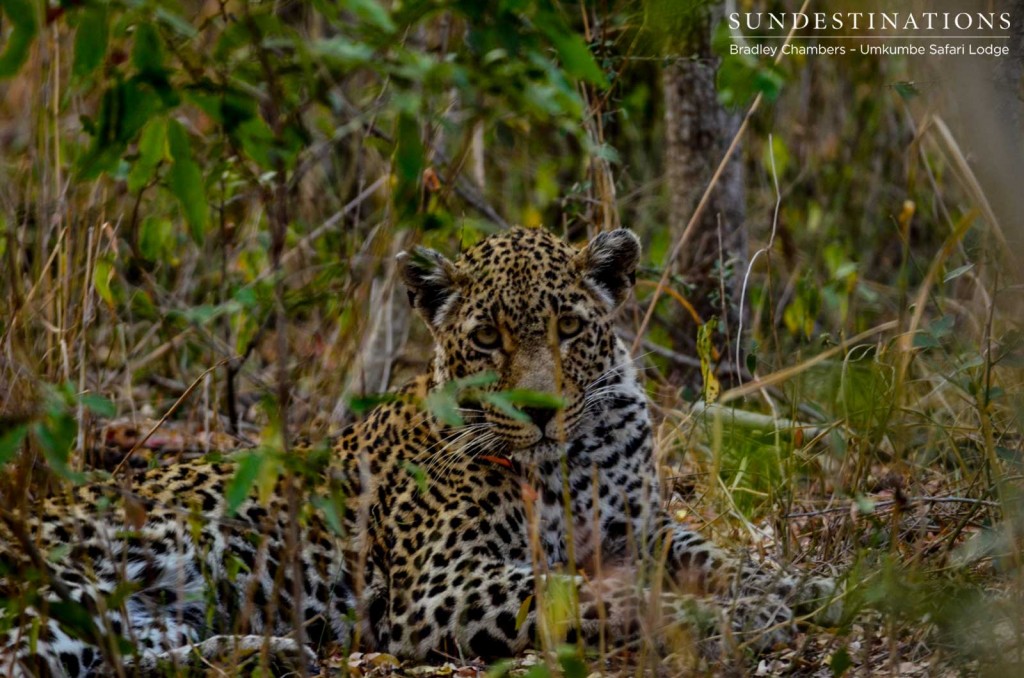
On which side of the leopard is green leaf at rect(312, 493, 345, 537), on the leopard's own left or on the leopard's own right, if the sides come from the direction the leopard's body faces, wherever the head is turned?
on the leopard's own right

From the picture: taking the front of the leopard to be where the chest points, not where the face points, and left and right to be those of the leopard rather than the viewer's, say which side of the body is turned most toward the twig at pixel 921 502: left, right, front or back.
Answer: front

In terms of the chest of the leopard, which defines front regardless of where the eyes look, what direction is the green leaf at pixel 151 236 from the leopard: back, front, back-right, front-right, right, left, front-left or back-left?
back

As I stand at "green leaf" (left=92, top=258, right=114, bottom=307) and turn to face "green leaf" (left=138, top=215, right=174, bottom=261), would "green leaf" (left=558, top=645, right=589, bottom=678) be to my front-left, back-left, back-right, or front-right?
back-right

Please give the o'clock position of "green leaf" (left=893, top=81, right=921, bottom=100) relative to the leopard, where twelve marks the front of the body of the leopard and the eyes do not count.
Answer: The green leaf is roughly at 11 o'clock from the leopard.

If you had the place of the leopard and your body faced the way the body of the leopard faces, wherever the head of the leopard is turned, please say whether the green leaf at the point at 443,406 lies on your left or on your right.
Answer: on your right

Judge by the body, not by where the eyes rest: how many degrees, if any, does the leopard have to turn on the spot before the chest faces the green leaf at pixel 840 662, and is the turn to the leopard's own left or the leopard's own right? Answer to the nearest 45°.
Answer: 0° — it already faces it
